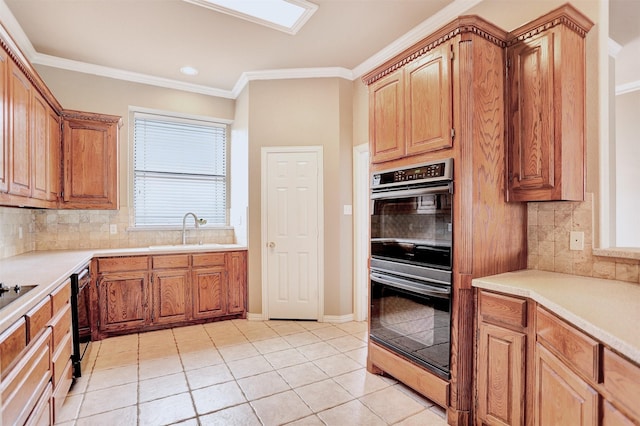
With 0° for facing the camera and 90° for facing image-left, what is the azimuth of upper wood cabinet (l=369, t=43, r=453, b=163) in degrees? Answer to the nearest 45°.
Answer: approximately 45°

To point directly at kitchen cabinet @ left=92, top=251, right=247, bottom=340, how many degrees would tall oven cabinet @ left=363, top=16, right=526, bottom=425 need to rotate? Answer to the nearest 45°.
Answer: approximately 45° to its right
